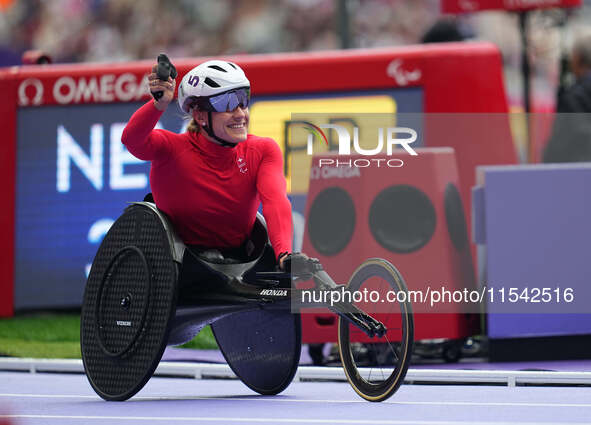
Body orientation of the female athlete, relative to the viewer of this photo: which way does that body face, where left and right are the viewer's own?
facing the viewer and to the right of the viewer

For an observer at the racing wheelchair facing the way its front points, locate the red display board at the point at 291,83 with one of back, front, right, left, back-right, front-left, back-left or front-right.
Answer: back-left

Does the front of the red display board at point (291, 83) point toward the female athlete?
yes

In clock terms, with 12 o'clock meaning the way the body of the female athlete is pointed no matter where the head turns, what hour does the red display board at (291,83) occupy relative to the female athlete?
The red display board is roughly at 8 o'clock from the female athlete.

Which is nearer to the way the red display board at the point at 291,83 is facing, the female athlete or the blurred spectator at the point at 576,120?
the female athlete

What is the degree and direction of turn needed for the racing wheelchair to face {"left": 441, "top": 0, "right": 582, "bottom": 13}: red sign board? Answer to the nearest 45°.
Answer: approximately 90° to its left

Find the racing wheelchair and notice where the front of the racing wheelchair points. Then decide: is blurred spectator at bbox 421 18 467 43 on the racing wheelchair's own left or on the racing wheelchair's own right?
on the racing wheelchair's own left

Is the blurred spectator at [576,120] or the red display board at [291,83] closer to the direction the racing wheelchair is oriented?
the blurred spectator

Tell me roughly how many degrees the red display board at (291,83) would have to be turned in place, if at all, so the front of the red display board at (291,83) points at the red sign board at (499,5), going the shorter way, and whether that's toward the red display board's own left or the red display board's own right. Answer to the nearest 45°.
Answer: approximately 135° to the red display board's own left

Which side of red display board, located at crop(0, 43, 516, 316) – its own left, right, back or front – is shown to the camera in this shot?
front

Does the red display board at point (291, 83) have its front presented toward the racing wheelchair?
yes
